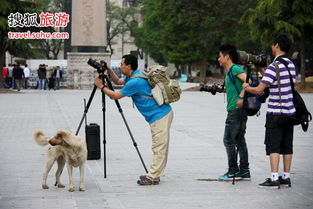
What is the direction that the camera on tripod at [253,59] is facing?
to the viewer's left

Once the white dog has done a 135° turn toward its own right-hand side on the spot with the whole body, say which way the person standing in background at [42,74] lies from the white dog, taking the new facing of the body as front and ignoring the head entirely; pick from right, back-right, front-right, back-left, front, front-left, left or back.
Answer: right

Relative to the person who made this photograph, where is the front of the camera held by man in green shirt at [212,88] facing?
facing to the left of the viewer

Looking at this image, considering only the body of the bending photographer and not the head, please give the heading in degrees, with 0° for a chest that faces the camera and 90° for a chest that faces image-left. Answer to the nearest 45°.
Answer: approximately 90°

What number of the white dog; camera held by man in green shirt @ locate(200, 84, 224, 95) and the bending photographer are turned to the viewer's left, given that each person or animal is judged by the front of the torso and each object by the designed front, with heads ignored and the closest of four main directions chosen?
2

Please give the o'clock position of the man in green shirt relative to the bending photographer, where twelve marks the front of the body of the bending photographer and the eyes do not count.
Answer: The man in green shirt is roughly at 6 o'clock from the bending photographer.

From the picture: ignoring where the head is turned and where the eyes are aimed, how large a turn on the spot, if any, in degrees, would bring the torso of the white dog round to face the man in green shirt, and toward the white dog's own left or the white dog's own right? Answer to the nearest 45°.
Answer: approximately 45° to the white dog's own left
